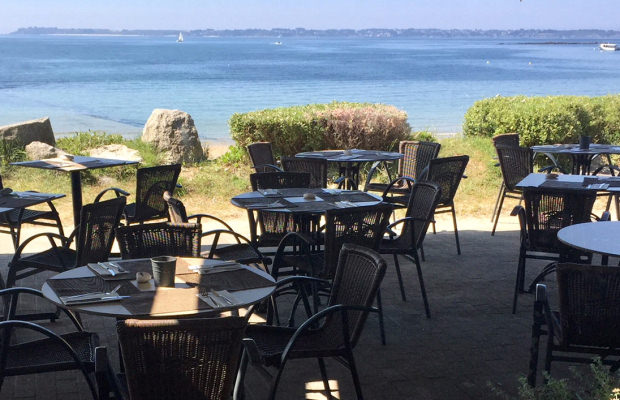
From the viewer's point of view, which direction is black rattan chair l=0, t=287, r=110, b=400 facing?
to the viewer's right

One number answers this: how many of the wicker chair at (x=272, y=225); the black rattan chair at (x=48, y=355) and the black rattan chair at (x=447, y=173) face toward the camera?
1

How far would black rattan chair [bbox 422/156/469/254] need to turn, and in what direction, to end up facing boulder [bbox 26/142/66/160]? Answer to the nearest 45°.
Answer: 0° — it already faces it

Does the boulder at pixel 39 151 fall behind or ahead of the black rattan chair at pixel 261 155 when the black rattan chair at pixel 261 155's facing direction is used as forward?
behind

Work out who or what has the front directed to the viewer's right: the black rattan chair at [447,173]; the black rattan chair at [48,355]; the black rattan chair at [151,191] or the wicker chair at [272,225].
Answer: the black rattan chair at [48,355]

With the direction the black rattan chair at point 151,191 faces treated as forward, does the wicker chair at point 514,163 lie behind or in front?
behind

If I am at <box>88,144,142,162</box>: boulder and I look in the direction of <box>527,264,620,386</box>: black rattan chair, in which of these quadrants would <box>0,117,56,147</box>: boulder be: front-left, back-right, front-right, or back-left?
back-right

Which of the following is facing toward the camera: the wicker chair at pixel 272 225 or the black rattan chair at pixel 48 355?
the wicker chair

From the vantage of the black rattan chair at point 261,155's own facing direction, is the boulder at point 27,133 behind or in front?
behind

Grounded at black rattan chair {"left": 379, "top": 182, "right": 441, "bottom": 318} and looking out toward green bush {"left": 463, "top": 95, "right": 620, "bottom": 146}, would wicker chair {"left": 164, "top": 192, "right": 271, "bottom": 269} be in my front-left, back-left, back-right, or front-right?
back-left

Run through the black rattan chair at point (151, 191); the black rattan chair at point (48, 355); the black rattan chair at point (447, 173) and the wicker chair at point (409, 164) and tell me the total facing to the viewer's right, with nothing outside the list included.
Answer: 1

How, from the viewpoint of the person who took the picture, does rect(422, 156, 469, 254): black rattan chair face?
facing away from the viewer and to the left of the viewer

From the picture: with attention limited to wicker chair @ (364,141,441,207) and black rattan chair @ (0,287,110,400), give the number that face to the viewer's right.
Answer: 1

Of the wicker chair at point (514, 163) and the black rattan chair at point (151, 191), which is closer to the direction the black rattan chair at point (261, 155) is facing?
the wicker chair

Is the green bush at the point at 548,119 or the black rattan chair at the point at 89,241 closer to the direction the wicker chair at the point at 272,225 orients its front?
the black rattan chair

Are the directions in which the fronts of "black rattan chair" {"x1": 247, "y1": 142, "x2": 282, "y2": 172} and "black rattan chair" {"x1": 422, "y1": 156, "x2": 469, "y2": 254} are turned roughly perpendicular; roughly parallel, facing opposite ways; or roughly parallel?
roughly parallel, facing opposite ways
